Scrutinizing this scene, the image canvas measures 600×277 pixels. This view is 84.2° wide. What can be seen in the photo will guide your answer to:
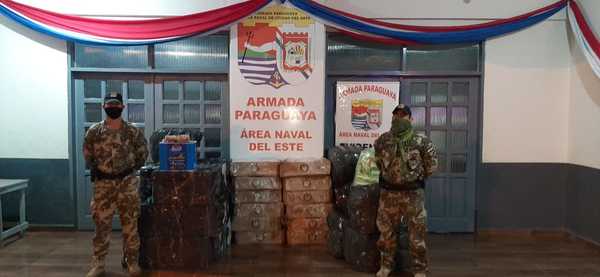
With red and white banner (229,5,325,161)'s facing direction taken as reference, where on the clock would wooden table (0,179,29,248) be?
The wooden table is roughly at 3 o'clock from the red and white banner.

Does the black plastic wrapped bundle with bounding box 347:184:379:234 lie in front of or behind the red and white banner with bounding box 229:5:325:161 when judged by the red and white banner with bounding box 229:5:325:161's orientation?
in front

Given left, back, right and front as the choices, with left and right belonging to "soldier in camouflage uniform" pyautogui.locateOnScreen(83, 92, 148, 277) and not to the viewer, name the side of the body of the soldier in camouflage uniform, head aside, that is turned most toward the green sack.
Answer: left

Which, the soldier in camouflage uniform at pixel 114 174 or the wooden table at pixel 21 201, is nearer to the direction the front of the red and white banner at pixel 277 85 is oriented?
the soldier in camouflage uniform

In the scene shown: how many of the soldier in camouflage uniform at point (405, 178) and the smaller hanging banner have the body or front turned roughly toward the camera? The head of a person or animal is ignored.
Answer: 2

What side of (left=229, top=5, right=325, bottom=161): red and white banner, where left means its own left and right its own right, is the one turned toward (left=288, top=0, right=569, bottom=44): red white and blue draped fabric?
left

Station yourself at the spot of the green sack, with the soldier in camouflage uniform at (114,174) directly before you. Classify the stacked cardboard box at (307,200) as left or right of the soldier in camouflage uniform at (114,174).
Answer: right

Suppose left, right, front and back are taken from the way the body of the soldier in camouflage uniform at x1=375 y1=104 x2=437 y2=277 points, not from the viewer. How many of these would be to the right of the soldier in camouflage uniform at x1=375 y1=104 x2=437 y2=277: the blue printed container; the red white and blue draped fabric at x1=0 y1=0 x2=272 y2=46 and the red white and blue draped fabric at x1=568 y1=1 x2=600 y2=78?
2
